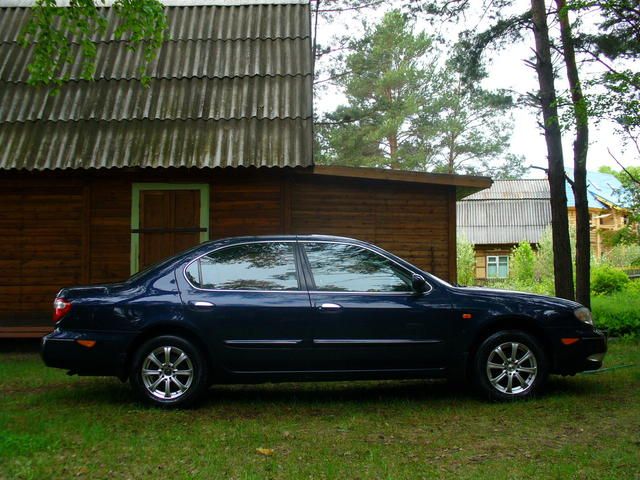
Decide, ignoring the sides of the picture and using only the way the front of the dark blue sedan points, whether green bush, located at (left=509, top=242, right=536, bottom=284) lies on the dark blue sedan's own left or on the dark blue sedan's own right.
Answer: on the dark blue sedan's own left

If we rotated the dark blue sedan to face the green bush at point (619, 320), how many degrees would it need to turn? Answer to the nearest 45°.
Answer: approximately 45° to its left

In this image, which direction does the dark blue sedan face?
to the viewer's right

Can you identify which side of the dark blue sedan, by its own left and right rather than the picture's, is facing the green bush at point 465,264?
left

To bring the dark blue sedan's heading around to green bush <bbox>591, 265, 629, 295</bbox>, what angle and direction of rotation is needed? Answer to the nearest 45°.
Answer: approximately 45° to its left
